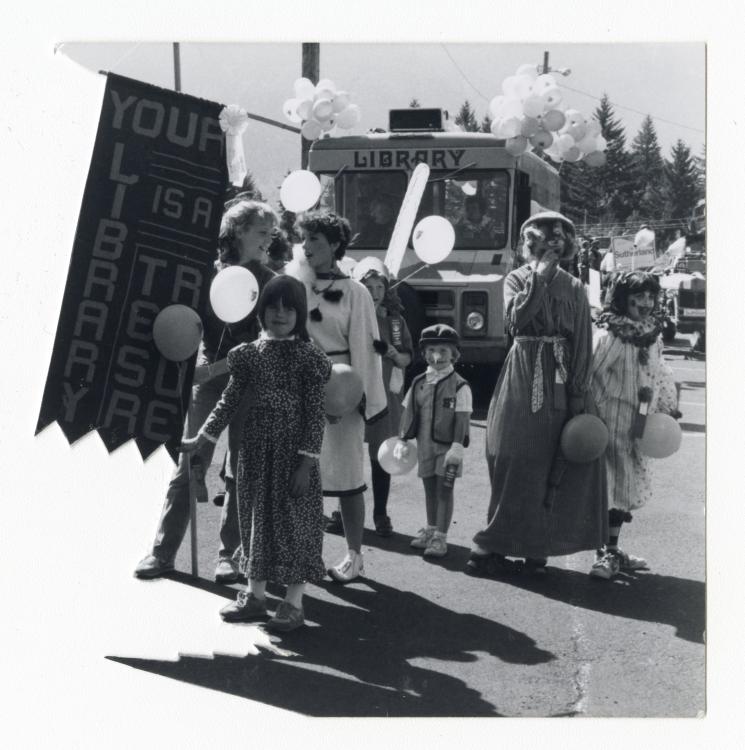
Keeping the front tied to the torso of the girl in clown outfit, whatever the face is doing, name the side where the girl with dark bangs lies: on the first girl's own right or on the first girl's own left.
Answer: on the first girl's own right

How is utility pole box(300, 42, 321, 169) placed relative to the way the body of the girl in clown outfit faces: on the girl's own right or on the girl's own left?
on the girl's own right

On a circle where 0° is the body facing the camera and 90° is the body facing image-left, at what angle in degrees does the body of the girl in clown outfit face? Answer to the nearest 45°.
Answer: approximately 315°

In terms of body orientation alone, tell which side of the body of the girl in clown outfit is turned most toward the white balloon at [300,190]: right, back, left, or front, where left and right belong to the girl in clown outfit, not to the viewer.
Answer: right

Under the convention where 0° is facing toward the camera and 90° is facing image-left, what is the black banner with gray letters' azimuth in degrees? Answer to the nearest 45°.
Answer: approximately 0°
